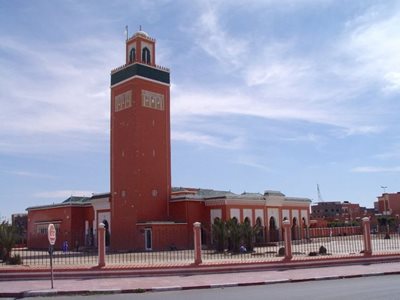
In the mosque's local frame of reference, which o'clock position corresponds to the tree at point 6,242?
The tree is roughly at 2 o'clock from the mosque.

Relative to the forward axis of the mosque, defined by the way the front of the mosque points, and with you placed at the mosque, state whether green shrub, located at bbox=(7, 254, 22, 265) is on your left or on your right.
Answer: on your right

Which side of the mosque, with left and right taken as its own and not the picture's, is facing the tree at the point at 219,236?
front

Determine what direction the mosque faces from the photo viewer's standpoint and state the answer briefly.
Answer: facing the viewer and to the right of the viewer

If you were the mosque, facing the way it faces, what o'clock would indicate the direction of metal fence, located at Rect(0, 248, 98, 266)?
The metal fence is roughly at 2 o'clock from the mosque.

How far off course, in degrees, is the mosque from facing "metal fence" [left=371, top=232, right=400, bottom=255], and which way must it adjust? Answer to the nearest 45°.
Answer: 0° — it already faces it

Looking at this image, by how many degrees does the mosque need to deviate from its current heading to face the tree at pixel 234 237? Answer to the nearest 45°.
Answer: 0° — it already faces it
